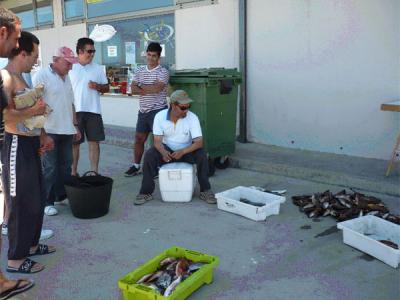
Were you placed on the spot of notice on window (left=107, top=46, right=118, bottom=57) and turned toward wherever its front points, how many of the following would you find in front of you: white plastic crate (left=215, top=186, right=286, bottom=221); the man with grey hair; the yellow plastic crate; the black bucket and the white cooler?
5

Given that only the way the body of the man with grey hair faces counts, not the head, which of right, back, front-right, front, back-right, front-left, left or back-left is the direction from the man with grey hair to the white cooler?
front-left

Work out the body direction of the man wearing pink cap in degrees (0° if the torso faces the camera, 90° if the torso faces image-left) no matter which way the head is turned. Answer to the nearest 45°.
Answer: approximately 315°

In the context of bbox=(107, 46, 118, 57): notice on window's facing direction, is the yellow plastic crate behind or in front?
in front

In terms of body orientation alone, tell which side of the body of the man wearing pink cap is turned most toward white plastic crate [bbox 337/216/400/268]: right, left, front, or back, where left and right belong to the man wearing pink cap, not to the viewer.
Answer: front

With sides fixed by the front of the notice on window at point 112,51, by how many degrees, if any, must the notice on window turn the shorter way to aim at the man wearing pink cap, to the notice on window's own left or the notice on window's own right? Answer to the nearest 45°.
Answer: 0° — it already faces them

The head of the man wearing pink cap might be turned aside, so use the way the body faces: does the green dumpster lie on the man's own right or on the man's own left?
on the man's own left

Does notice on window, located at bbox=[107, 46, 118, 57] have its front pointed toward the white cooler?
yes

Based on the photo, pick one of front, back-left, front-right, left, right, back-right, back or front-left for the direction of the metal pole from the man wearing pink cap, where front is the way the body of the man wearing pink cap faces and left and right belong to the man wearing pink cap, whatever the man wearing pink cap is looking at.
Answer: left

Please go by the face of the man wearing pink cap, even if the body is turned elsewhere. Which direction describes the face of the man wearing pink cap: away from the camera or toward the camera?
toward the camera

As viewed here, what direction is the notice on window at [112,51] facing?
toward the camera
